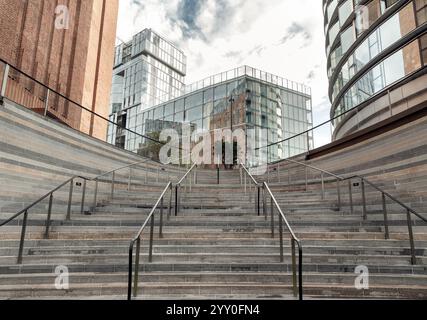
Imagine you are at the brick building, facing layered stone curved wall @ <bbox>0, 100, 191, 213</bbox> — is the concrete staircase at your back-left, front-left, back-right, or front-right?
front-left

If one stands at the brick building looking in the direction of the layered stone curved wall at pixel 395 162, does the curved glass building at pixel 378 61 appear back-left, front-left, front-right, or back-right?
front-left

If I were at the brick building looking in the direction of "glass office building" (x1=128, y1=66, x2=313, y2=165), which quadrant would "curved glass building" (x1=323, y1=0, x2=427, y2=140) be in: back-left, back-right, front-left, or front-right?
front-right

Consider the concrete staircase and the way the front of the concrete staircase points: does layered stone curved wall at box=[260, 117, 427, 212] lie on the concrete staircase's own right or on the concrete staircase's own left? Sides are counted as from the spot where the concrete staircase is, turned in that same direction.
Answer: on the concrete staircase's own left

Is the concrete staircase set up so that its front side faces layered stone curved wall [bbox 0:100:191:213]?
no

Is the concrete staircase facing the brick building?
no

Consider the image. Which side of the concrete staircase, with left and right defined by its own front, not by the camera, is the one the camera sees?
front

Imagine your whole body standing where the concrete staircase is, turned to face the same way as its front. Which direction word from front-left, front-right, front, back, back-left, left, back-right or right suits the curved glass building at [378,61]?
back-left

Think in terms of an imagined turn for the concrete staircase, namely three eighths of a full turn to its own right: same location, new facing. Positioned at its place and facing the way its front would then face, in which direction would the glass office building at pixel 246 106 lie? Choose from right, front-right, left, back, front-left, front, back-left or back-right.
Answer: front-right
